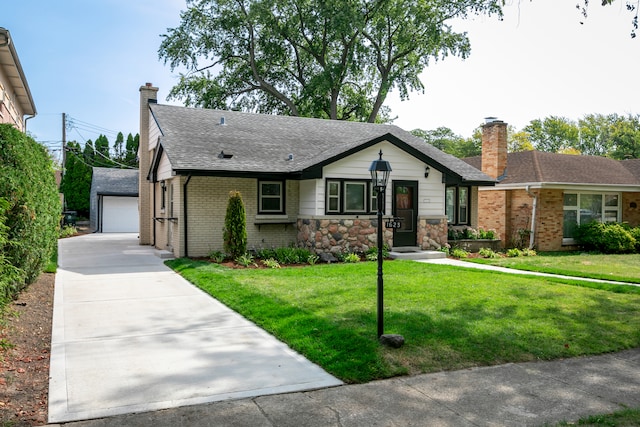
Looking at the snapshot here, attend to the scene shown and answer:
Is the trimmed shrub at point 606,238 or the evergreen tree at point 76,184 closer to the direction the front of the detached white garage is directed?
the trimmed shrub

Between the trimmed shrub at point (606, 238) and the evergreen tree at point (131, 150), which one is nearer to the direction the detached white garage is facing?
the trimmed shrub

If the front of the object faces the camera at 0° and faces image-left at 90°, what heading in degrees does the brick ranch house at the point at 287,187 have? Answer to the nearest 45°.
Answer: approximately 315°

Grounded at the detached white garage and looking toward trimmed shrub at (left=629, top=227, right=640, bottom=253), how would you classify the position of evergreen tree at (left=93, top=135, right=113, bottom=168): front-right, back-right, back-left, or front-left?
back-left

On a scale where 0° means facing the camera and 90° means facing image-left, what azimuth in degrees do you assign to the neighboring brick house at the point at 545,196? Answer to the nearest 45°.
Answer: approximately 315°

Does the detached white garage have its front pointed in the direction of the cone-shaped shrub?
yes

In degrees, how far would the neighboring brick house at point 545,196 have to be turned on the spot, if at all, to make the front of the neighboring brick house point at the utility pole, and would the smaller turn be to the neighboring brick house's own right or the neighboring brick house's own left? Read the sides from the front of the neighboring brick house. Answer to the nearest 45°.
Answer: approximately 135° to the neighboring brick house's own right

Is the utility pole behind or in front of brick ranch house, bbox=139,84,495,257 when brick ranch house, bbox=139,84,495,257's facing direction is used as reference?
behind

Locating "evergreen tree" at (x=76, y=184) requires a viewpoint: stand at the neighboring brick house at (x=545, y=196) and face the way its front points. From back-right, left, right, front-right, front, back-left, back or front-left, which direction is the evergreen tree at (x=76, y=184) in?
back-right

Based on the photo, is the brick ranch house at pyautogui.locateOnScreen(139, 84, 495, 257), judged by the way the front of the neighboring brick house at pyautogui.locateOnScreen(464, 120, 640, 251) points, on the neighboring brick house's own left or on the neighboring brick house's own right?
on the neighboring brick house's own right

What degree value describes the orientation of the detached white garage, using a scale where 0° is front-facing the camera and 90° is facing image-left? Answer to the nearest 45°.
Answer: approximately 0°
